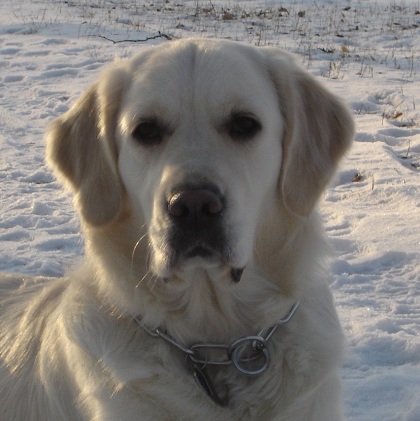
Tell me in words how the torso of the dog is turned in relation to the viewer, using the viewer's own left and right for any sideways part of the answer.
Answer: facing the viewer and to the right of the viewer
